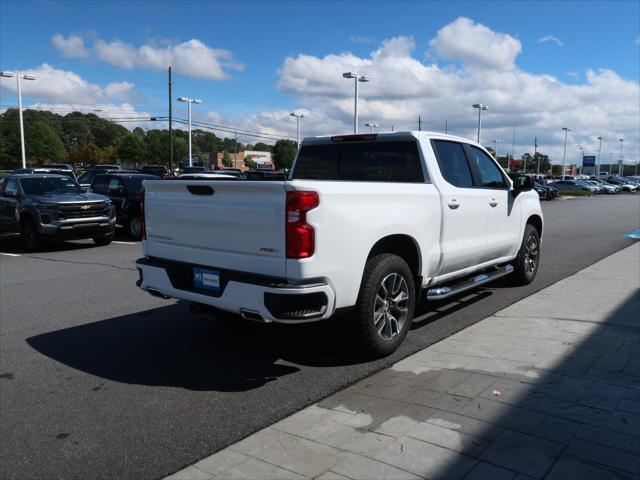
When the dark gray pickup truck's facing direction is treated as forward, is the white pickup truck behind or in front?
in front

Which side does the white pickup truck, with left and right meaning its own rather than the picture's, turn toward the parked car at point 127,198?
left

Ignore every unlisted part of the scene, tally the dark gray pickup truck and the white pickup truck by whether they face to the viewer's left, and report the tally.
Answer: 0

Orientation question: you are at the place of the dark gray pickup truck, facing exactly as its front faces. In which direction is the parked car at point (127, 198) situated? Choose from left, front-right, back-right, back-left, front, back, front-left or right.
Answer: left

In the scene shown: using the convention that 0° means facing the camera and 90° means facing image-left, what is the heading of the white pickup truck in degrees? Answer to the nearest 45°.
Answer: approximately 225°

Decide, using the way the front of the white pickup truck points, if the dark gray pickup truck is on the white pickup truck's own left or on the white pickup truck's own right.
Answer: on the white pickup truck's own left

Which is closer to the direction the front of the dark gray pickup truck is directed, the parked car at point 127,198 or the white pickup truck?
the white pickup truck
